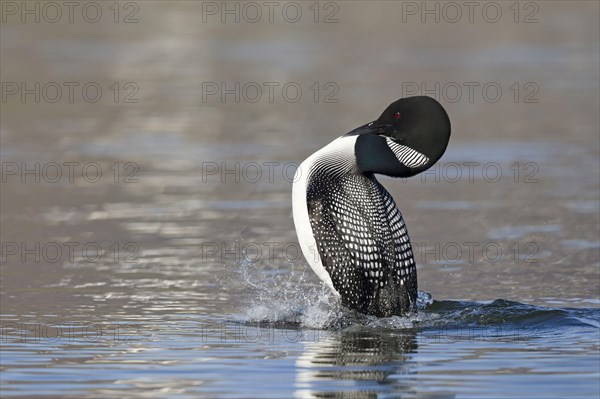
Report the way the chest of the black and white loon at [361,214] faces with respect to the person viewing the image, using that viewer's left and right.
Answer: facing away from the viewer and to the left of the viewer
